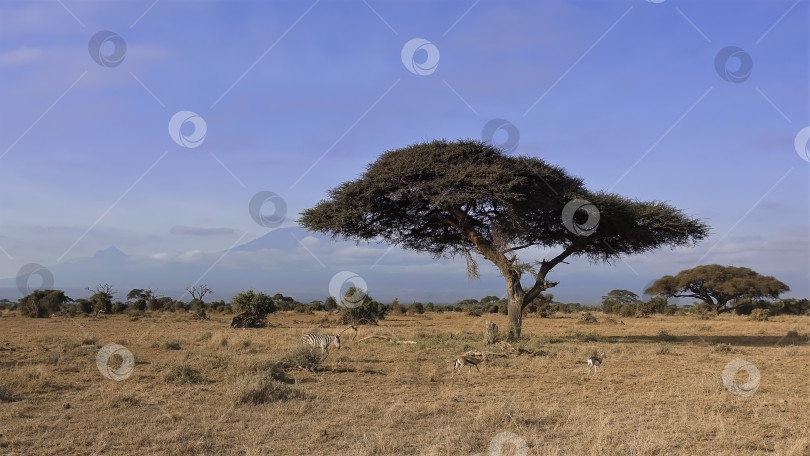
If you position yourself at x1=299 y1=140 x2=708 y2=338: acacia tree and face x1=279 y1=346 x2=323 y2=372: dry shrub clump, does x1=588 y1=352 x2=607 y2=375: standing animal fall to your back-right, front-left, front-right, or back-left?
front-left

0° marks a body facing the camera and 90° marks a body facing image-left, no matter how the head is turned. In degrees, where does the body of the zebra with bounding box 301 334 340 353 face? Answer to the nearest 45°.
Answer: approximately 270°

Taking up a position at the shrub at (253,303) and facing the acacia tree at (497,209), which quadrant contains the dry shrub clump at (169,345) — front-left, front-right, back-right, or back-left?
front-right

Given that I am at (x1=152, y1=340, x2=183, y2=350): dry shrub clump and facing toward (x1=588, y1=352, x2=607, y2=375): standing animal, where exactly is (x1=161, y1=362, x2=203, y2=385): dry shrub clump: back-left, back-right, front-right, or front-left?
front-right

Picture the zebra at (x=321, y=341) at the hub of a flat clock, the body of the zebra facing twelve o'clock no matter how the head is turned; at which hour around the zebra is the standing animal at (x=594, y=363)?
The standing animal is roughly at 2 o'clock from the zebra.

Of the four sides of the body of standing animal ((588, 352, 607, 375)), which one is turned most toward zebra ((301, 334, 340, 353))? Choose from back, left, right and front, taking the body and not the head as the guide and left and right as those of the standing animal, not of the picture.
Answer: left

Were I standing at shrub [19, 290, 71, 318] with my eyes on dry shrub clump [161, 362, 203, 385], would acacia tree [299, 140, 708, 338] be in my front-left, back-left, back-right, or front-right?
front-left
